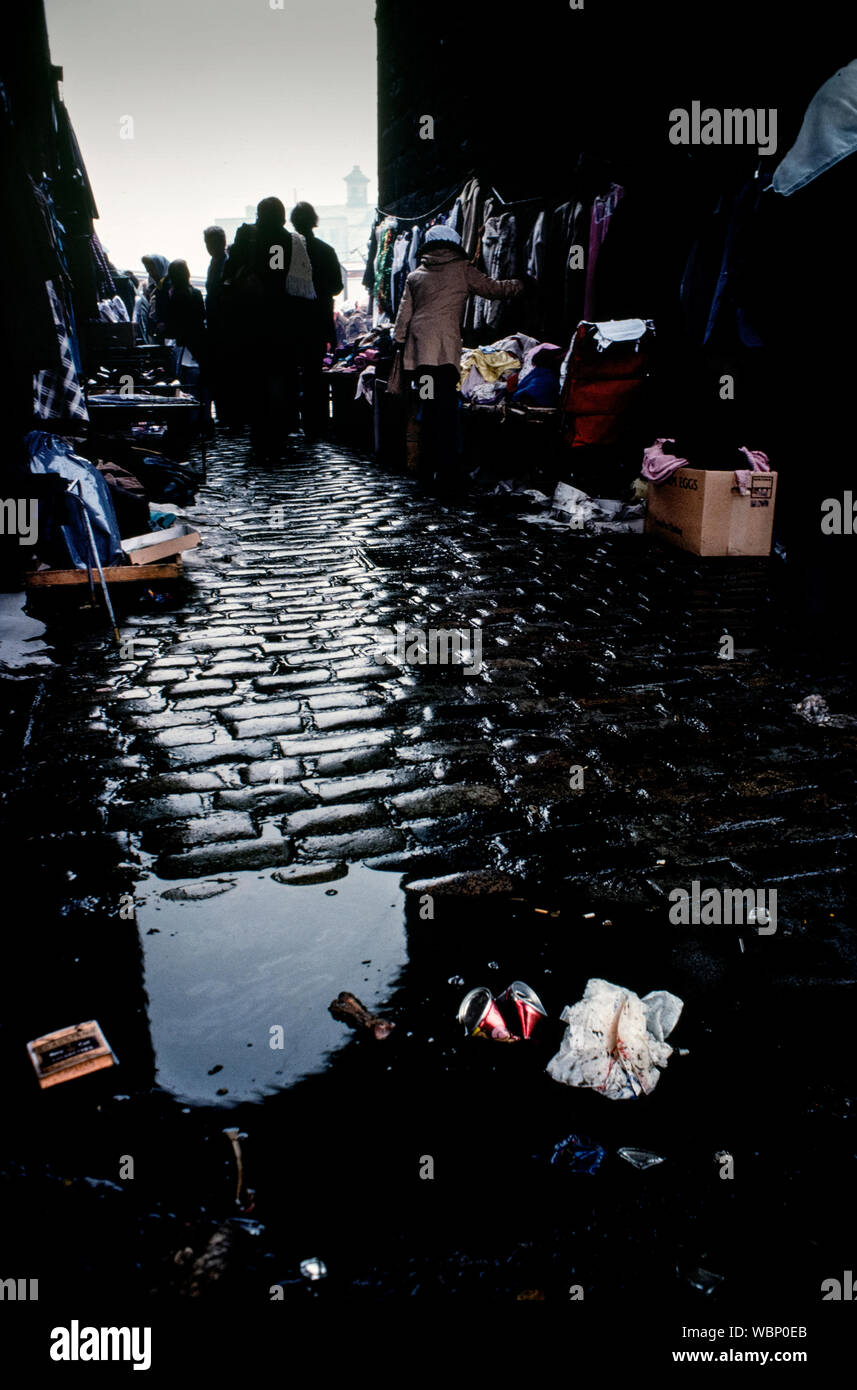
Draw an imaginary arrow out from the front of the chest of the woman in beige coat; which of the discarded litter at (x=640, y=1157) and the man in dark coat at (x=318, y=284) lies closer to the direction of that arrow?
the man in dark coat

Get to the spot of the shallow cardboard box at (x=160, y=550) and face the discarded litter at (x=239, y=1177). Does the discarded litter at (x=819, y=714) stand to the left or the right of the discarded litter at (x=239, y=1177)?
left

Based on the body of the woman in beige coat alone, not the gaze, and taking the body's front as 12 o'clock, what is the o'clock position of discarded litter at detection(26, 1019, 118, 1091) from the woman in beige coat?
The discarded litter is roughly at 6 o'clock from the woman in beige coat.

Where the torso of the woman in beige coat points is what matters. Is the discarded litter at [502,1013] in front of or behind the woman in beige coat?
behind

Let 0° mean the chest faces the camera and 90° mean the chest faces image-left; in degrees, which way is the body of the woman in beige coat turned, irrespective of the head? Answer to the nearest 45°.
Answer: approximately 180°

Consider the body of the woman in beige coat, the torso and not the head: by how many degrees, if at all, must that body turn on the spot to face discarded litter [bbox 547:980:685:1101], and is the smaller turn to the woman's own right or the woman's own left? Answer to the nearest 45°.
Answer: approximately 180°

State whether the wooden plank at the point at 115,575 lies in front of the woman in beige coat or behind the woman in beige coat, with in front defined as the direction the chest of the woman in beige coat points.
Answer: behind

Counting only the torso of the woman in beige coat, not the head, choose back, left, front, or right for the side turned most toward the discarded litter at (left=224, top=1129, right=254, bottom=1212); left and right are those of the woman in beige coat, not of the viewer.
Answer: back

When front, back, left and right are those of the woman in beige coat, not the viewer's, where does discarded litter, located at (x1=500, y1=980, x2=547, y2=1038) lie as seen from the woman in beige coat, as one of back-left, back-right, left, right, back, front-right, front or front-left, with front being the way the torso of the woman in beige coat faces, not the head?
back

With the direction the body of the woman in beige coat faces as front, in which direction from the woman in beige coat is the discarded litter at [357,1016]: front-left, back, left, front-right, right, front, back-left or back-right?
back

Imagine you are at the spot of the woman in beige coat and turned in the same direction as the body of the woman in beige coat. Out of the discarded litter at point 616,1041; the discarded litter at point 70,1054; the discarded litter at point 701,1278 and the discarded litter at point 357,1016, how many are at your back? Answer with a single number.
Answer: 4

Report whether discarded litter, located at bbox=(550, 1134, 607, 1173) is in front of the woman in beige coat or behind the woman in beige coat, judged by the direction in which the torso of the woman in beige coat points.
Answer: behind
